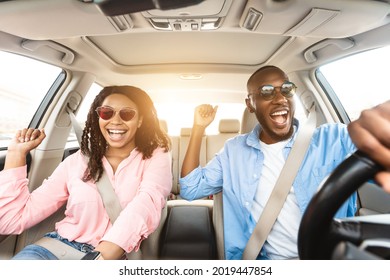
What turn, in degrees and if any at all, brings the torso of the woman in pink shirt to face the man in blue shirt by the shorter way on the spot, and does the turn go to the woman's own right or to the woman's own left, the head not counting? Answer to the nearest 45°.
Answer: approximately 90° to the woman's own left

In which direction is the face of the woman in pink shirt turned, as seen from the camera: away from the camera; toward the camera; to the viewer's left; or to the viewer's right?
toward the camera

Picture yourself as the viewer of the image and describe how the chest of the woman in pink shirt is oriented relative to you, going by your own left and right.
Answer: facing the viewer
